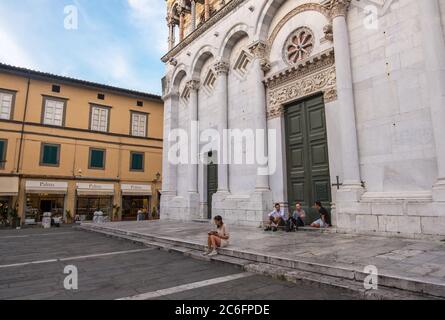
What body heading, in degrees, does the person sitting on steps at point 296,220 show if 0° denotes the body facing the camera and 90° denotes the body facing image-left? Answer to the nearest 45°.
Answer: approximately 45°

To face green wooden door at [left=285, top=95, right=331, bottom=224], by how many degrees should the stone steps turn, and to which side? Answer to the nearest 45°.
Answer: approximately 135° to its right

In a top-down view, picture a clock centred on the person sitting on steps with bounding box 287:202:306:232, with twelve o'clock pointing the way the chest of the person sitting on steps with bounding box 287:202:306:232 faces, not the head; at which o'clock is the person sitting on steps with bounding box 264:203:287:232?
the person sitting on steps with bounding box 264:203:287:232 is roughly at 3 o'clock from the person sitting on steps with bounding box 287:202:306:232.

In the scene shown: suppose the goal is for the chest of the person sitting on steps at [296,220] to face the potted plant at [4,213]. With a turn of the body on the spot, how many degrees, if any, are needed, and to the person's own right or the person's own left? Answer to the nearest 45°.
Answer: approximately 45° to the person's own right

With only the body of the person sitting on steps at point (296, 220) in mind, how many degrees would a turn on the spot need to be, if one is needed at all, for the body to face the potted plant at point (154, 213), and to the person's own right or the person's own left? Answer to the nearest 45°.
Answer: approximately 90° to the person's own right

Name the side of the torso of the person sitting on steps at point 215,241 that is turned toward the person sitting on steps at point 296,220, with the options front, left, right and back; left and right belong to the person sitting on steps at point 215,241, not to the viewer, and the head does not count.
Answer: back

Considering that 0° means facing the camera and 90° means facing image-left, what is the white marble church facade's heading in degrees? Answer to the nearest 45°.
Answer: approximately 45°

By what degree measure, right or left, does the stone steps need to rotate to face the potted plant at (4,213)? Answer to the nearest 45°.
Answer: approximately 90° to its right

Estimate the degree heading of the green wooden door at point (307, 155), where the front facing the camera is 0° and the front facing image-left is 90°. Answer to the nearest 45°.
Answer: approximately 45°
